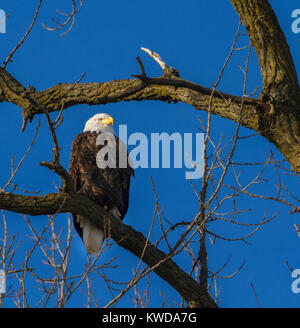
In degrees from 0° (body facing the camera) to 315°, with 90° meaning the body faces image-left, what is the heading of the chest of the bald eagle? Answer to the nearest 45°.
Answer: approximately 315°
